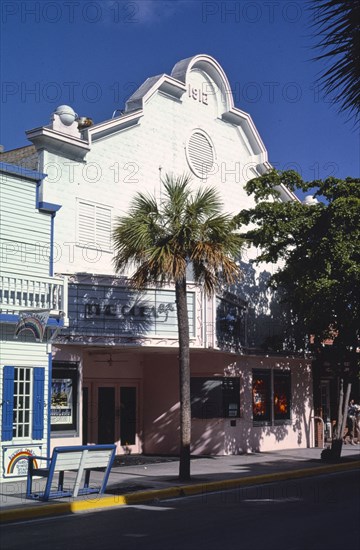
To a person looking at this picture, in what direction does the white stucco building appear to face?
facing the viewer and to the right of the viewer

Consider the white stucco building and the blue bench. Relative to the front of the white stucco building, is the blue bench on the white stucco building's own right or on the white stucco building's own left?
on the white stucco building's own right
